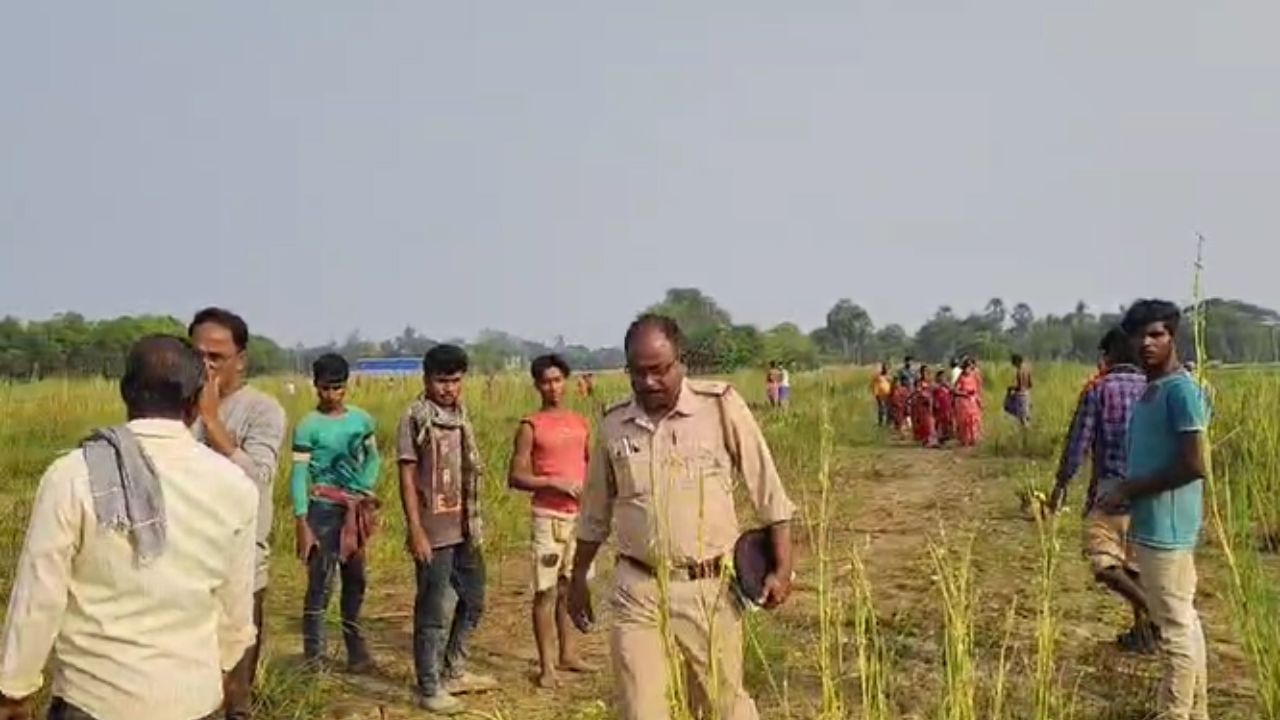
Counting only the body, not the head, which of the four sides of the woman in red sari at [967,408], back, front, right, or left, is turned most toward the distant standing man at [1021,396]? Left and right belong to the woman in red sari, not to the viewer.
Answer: left

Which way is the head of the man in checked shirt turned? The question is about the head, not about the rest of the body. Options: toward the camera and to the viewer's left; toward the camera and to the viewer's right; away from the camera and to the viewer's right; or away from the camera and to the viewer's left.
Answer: away from the camera and to the viewer's left

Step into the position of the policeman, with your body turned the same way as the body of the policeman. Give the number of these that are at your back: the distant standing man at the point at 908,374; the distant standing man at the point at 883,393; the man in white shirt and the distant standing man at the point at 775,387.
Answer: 3

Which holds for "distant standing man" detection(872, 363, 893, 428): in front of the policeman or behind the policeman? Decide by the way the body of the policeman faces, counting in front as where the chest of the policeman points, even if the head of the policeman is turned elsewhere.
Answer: behind

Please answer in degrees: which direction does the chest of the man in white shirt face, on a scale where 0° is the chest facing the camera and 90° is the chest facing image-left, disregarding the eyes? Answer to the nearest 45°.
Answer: approximately 180°

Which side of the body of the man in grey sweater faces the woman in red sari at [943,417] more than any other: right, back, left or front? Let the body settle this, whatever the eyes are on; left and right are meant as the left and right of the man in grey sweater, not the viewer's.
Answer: back

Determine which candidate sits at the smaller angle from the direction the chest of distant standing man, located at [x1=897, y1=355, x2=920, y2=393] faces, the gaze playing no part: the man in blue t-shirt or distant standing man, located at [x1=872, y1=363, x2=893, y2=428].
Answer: the man in blue t-shirt

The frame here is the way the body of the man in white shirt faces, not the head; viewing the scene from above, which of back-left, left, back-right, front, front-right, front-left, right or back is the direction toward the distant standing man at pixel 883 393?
front-right

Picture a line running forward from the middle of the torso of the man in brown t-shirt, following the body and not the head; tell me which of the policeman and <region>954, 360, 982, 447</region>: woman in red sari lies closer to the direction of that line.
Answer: the policeman

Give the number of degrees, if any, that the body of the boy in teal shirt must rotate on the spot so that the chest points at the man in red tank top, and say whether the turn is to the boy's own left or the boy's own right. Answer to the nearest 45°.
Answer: approximately 90° to the boy's own left

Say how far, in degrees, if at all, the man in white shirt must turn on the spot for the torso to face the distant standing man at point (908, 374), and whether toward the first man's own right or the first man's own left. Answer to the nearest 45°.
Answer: approximately 45° to the first man's own right
